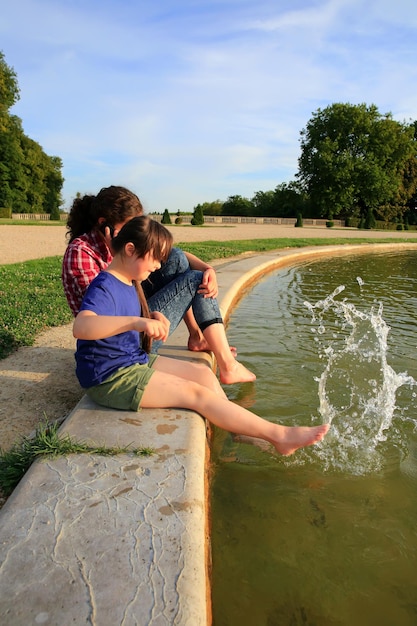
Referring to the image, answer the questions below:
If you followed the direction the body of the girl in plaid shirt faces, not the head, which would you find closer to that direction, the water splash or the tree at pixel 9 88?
the water splash

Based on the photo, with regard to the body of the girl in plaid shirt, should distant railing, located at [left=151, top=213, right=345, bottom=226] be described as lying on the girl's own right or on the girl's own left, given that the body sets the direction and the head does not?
on the girl's own left

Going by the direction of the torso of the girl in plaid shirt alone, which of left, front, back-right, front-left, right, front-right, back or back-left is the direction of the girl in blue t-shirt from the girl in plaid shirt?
right

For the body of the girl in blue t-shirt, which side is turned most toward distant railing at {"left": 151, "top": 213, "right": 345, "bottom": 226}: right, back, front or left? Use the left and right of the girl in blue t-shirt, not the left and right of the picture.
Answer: left

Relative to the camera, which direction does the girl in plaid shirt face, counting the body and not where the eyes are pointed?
to the viewer's right

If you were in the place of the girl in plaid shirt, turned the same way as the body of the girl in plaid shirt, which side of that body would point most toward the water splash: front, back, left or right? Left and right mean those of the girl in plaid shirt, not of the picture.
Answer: front

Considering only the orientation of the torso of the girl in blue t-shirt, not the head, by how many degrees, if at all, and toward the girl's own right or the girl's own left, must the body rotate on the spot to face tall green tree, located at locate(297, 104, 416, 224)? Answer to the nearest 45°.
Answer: approximately 90° to the girl's own left

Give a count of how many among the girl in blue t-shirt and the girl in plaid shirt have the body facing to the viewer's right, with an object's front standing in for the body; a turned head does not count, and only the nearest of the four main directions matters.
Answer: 2

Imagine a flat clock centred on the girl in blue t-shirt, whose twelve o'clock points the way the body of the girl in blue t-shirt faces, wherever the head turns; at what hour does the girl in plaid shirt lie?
The girl in plaid shirt is roughly at 9 o'clock from the girl in blue t-shirt.

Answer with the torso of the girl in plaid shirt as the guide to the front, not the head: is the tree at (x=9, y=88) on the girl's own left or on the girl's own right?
on the girl's own left

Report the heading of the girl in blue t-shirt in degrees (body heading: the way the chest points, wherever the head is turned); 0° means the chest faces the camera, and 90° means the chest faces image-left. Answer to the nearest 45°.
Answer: approximately 270°
